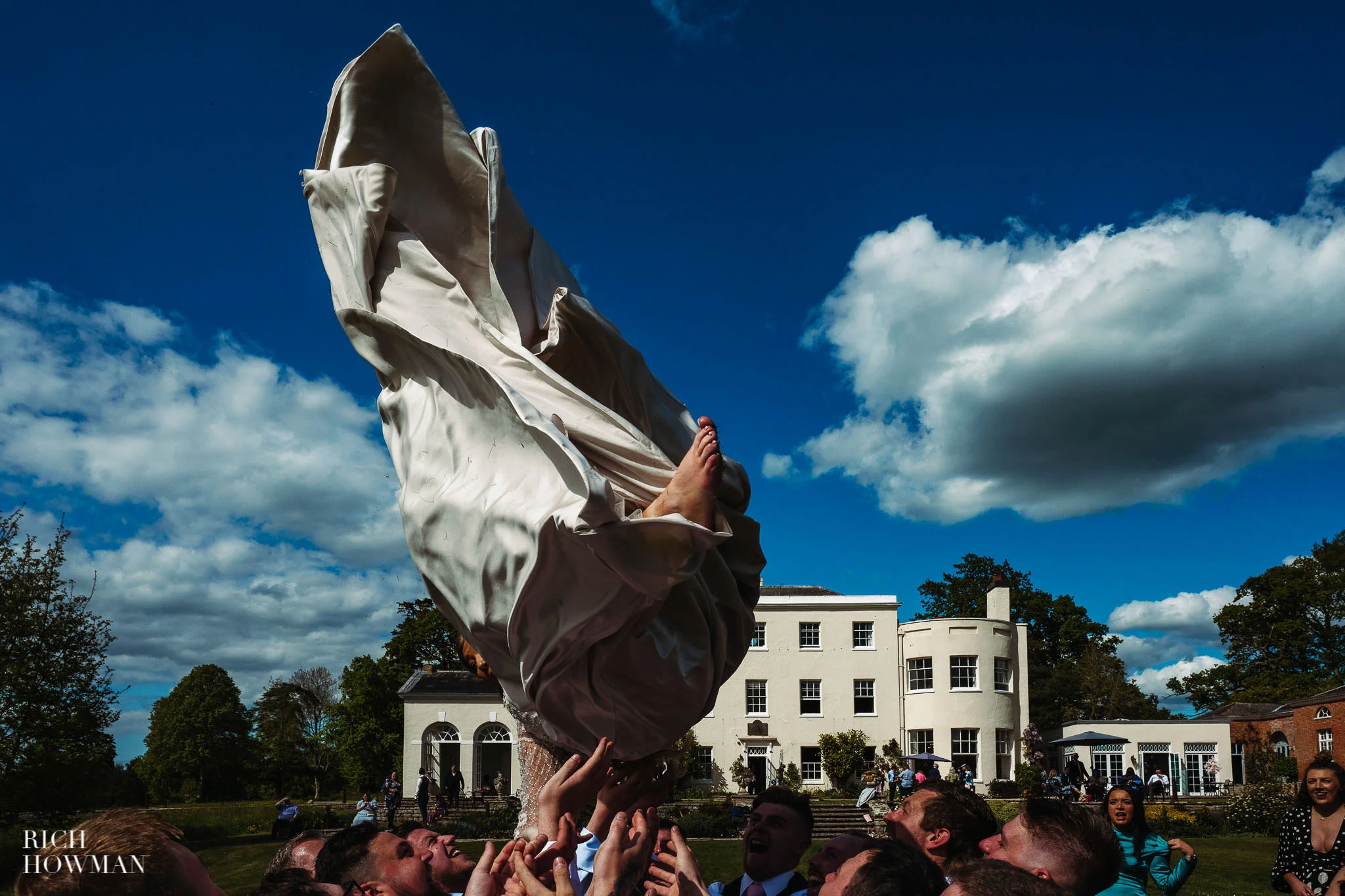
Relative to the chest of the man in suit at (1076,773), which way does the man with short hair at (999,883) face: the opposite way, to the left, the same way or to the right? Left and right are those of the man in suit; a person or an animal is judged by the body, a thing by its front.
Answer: to the right

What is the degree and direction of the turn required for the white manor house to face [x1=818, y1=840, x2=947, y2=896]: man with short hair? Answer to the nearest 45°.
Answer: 0° — it already faces them

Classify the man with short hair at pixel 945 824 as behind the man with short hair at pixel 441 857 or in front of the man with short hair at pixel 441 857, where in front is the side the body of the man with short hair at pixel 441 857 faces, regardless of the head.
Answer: in front

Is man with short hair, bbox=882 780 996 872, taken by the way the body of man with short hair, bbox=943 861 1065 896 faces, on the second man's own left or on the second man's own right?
on the second man's own right

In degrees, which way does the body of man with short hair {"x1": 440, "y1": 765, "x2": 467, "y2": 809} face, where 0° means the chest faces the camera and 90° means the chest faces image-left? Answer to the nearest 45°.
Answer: approximately 0°

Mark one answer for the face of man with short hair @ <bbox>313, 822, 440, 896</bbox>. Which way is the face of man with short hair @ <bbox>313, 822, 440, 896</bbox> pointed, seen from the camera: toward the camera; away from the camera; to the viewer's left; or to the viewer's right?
to the viewer's right

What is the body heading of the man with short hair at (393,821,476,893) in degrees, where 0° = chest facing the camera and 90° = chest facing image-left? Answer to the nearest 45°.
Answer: approximately 270°

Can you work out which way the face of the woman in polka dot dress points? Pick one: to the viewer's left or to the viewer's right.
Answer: to the viewer's left

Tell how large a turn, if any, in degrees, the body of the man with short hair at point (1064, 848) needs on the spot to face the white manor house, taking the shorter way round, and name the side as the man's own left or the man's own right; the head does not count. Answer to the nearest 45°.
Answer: approximately 90° to the man's own right

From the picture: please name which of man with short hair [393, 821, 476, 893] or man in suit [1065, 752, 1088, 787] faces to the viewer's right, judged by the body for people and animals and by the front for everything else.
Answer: the man with short hair

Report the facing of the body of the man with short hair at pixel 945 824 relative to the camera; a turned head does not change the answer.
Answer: to the viewer's left

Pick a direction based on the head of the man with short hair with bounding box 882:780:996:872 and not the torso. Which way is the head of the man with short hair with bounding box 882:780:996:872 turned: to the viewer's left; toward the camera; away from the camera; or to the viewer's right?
to the viewer's left

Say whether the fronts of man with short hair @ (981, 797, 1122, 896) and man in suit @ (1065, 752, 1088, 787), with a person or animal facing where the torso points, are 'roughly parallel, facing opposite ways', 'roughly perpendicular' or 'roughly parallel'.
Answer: roughly perpendicular
